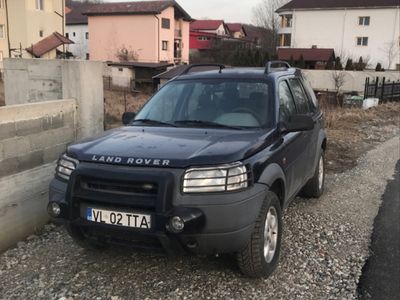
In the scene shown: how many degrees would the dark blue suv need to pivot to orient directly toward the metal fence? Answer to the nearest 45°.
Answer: approximately 180°

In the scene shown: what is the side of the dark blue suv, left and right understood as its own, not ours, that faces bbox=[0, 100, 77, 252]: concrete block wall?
right

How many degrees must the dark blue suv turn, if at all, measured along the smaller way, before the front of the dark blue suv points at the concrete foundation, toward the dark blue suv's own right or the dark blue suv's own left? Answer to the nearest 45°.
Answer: approximately 90° to the dark blue suv's own right

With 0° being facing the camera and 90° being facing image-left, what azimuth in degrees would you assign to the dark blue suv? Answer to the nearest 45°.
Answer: approximately 45°

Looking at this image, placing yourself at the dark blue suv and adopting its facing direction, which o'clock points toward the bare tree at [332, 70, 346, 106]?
The bare tree is roughly at 5 o'clock from the dark blue suv.
